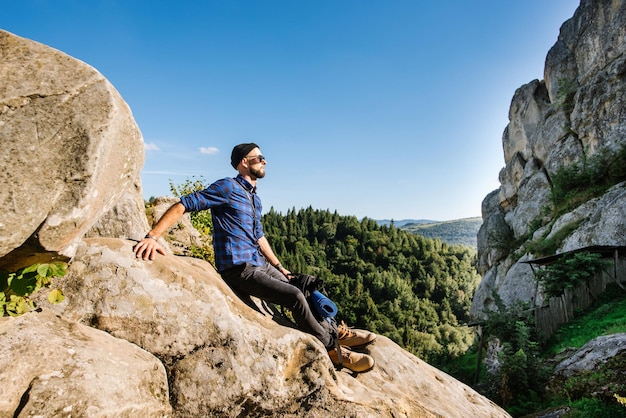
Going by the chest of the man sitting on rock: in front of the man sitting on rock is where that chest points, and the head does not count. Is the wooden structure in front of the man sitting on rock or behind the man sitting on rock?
in front

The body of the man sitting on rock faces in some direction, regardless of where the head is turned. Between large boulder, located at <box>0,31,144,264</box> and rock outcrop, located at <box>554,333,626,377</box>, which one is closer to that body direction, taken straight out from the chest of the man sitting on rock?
the rock outcrop

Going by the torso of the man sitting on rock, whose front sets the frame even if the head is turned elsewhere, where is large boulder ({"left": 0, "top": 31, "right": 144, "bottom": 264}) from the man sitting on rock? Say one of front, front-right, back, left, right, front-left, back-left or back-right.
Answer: back-right

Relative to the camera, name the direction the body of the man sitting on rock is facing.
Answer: to the viewer's right

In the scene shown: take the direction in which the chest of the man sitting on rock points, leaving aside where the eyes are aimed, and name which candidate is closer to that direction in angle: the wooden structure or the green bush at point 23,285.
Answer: the wooden structure

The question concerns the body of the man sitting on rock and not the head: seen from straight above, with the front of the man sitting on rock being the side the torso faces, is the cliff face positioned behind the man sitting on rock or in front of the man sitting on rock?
in front

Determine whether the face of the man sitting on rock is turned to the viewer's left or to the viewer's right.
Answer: to the viewer's right
